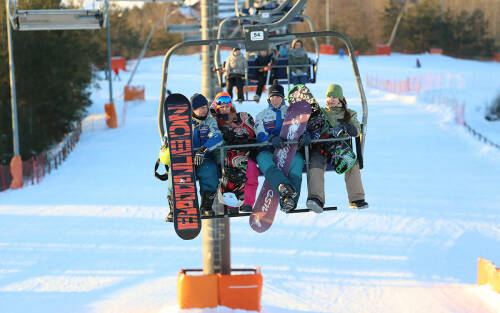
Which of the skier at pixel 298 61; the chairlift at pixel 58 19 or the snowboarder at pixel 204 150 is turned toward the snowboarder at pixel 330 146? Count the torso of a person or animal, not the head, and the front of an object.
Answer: the skier

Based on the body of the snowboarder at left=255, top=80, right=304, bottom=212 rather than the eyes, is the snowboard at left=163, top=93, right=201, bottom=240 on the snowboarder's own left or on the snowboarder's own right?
on the snowboarder's own right

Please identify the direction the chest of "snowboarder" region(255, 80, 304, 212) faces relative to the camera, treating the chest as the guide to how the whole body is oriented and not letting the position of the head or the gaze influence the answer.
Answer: toward the camera

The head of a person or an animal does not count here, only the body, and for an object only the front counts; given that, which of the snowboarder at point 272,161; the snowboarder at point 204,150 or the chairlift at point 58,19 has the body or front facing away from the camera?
the chairlift

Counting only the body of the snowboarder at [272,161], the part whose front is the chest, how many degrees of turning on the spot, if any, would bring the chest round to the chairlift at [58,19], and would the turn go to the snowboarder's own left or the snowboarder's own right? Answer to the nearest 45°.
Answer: approximately 135° to the snowboarder's own right

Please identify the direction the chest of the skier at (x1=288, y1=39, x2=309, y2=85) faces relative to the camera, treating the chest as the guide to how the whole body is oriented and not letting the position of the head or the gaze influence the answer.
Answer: toward the camera

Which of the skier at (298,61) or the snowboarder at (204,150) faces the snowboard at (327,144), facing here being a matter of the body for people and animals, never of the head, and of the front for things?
the skier

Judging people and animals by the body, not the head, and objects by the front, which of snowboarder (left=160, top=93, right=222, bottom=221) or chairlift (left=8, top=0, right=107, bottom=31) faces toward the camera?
the snowboarder

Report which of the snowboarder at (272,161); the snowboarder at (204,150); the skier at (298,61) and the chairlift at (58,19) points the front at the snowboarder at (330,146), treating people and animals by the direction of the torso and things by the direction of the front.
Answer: the skier

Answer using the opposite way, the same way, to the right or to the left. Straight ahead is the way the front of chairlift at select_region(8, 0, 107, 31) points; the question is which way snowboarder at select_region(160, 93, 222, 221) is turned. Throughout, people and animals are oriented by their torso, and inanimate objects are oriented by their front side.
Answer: the opposite way

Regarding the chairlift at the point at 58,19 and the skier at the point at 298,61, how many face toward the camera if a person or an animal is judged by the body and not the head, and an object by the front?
1

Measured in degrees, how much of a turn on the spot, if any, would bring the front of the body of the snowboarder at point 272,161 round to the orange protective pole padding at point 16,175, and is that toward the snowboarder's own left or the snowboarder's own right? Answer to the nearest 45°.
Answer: approximately 135° to the snowboarder's own right

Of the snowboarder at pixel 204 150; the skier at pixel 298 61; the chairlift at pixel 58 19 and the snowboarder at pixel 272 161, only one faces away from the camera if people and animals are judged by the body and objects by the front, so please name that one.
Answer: the chairlift

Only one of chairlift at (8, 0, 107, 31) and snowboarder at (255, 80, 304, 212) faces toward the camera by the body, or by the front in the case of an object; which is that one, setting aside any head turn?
the snowboarder

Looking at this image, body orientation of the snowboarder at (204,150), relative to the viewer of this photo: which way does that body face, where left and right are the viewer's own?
facing the viewer

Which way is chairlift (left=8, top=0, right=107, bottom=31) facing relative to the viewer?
away from the camera
